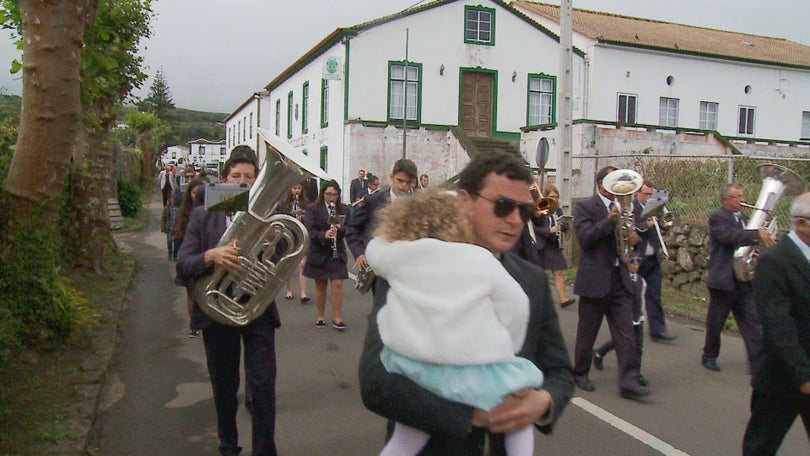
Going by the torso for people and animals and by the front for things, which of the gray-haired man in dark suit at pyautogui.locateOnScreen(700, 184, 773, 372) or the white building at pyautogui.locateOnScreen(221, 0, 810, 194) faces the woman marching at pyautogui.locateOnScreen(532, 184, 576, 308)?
the white building

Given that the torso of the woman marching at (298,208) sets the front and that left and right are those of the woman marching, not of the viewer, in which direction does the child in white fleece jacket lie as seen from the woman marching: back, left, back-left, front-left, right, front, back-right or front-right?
front

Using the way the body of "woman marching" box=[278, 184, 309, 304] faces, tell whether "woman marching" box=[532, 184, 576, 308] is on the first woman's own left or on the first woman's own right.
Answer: on the first woman's own left

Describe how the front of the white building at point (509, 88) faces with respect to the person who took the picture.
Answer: facing the viewer

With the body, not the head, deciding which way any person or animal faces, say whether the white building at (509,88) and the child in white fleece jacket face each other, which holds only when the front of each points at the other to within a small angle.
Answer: yes

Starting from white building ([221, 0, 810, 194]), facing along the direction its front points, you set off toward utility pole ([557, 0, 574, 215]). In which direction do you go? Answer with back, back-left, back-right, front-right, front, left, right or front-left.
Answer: front

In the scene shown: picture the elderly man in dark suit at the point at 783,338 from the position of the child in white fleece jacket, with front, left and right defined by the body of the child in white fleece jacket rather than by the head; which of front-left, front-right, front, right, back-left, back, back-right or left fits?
front-right

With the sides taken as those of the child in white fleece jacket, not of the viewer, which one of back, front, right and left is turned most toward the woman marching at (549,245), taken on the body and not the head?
front

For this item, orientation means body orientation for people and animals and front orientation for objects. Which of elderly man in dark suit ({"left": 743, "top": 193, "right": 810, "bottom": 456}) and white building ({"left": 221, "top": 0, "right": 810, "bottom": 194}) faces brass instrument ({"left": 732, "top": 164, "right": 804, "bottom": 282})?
the white building

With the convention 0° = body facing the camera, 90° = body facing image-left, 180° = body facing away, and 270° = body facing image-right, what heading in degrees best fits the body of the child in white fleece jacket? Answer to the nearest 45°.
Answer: approximately 180°

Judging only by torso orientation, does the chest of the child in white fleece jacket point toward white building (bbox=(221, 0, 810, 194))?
yes
